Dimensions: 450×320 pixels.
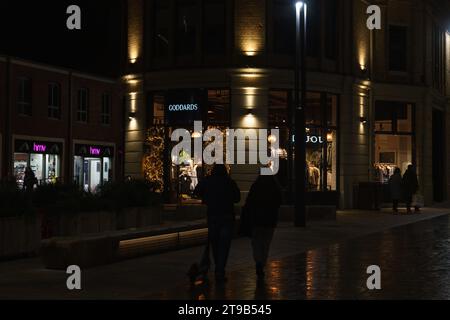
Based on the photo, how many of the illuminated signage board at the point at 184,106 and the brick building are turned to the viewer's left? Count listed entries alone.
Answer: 0

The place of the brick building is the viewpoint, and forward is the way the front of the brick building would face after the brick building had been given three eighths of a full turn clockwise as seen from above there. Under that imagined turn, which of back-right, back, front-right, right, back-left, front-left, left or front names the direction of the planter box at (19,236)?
left

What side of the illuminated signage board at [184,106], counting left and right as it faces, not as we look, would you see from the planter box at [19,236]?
front

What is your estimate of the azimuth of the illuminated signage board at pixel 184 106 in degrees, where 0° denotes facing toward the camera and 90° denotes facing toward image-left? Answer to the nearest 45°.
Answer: approximately 0°

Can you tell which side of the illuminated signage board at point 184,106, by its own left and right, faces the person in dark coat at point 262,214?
front

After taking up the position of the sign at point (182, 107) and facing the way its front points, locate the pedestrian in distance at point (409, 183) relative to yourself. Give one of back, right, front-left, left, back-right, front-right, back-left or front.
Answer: left

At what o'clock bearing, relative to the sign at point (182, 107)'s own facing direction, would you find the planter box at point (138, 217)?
The planter box is roughly at 12 o'clock from the sign.

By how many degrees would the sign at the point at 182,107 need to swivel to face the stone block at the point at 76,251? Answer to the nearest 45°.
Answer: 0° — it already faces it

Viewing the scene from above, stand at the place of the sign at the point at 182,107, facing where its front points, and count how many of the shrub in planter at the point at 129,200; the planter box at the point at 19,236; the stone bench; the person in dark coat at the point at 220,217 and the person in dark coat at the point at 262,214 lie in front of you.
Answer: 5

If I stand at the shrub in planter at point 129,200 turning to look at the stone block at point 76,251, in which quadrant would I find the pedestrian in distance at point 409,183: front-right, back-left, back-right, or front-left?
back-left

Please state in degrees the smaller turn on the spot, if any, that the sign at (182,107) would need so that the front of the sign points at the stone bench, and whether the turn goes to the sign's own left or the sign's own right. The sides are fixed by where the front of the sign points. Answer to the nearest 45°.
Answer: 0° — it already faces it

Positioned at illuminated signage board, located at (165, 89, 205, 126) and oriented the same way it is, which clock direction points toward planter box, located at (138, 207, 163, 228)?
The planter box is roughly at 12 o'clock from the illuminated signage board.

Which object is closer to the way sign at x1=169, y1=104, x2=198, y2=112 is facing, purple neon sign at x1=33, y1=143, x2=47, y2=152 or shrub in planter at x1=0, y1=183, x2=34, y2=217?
the shrub in planter

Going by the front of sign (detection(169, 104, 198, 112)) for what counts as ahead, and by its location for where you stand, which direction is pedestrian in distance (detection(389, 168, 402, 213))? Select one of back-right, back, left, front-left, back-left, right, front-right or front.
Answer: left

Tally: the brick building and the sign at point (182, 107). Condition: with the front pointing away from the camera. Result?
0
